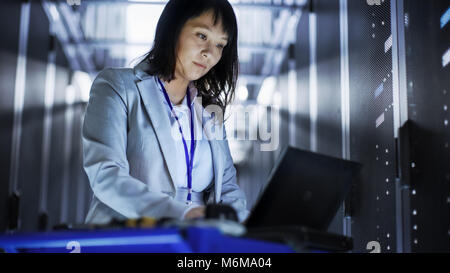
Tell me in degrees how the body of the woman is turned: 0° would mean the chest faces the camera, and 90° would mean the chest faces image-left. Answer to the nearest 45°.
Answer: approximately 315°

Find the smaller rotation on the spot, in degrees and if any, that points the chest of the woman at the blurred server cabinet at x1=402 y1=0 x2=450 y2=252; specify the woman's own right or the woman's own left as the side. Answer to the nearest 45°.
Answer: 0° — they already face it

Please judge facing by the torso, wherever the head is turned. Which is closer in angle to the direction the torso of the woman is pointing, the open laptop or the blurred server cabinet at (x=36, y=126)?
the open laptop

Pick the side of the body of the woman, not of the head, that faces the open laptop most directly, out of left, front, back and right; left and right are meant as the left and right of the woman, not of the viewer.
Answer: front

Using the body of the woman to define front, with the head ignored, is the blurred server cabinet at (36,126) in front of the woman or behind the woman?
behind
